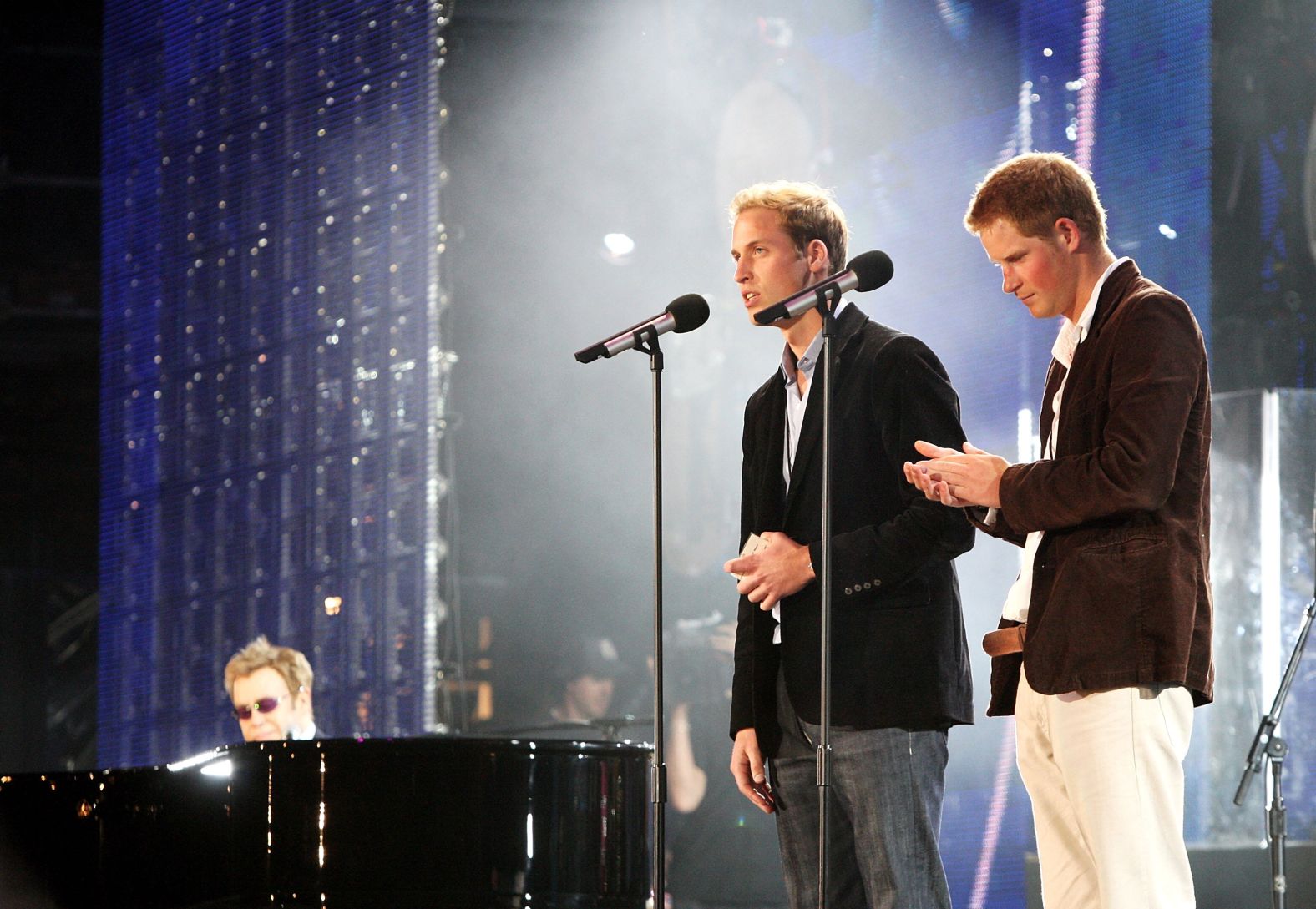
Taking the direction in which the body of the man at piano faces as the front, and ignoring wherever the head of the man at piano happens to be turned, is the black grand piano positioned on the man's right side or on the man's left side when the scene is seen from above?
on the man's left side

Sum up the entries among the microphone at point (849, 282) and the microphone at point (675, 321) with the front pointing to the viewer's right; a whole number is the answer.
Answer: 2

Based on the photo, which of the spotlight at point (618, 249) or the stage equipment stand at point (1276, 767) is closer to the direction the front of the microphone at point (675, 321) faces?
the stage equipment stand

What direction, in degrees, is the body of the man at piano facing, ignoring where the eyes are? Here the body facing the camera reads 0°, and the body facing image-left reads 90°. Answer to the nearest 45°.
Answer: approximately 45°

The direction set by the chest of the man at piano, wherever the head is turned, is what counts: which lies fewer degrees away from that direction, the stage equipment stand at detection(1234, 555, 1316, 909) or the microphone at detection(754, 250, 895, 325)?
the microphone

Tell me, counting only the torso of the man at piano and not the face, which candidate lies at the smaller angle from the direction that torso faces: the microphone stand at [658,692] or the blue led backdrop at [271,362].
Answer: the microphone stand

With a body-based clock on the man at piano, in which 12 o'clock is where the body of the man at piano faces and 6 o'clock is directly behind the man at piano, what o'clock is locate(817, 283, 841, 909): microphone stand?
The microphone stand is roughly at 10 o'clock from the man at piano.

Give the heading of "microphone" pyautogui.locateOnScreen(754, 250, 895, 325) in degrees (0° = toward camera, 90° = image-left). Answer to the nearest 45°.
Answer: approximately 270°

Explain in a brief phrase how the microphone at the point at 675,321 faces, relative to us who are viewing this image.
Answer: facing to the right of the viewer
